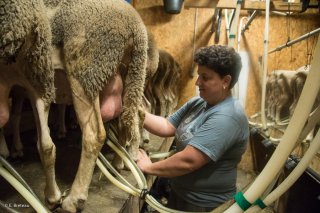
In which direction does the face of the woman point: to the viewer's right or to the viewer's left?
to the viewer's left

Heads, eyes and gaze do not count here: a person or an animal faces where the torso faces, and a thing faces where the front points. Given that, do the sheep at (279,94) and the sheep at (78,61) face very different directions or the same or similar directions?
very different directions

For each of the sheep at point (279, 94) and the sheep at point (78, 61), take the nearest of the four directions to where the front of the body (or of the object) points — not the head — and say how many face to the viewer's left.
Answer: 1

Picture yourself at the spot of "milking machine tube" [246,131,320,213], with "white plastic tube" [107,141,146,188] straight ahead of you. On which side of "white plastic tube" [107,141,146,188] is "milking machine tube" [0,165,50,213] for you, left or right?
left

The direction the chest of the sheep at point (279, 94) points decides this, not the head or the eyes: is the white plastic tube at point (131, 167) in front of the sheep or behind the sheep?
behind
